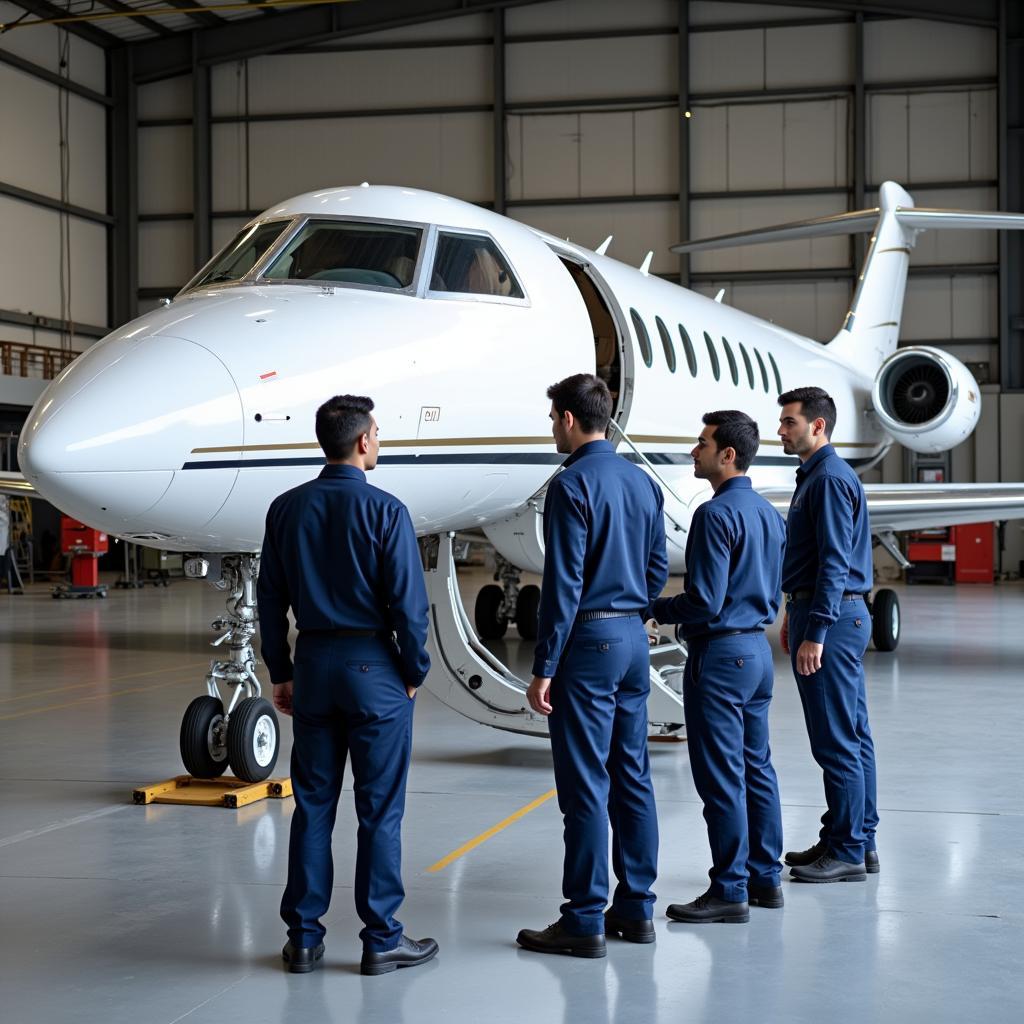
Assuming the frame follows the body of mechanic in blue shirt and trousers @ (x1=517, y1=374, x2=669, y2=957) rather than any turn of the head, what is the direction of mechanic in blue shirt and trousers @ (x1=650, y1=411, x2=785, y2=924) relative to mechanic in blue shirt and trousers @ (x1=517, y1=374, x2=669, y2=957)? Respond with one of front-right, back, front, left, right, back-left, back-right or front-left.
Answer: right

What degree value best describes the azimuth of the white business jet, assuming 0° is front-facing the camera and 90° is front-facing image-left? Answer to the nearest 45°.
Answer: approximately 45°

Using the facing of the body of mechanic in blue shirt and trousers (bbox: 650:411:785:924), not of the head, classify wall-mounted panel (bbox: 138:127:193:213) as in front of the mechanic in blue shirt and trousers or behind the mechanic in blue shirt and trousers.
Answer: in front

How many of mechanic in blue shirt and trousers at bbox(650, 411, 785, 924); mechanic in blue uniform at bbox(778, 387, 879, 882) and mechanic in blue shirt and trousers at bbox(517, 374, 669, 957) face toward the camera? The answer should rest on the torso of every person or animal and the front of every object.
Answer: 0

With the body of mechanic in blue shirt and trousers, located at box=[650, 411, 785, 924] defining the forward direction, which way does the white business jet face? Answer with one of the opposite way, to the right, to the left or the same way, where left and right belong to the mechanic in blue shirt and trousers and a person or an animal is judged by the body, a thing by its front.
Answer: to the left

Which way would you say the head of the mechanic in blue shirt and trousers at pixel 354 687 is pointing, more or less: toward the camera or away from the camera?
away from the camera

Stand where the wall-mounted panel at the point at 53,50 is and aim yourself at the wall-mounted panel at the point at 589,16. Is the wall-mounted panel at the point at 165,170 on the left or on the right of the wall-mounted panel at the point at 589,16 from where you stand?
left

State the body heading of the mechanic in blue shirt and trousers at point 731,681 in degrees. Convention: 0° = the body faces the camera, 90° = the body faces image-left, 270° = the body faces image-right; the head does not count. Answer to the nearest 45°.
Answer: approximately 135°

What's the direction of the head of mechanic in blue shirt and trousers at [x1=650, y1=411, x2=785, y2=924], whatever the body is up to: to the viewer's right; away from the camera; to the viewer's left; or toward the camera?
to the viewer's left

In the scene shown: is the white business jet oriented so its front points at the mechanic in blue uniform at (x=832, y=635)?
no

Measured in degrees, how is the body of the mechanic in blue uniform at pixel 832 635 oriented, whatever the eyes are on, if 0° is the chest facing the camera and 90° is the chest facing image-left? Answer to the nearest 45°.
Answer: approximately 90°

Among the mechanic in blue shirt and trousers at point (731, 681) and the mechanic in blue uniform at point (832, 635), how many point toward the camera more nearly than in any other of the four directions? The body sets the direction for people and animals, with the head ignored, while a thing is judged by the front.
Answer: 0

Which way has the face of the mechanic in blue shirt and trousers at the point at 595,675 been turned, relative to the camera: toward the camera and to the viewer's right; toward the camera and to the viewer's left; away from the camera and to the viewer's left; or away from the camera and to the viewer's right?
away from the camera and to the viewer's left

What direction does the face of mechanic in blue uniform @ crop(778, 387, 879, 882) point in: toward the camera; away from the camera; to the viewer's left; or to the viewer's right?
to the viewer's left

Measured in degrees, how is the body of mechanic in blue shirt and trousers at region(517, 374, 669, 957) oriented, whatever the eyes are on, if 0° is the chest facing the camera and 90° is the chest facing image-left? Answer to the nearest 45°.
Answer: approximately 135°

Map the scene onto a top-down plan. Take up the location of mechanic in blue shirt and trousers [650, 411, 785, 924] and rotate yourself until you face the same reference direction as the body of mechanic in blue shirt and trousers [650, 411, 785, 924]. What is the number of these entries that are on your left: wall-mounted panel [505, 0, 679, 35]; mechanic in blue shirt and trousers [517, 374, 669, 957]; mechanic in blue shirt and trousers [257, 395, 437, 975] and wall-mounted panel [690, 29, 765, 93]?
2
